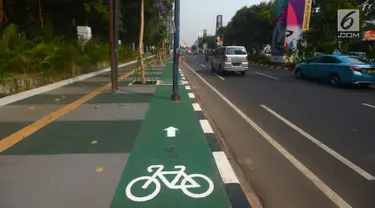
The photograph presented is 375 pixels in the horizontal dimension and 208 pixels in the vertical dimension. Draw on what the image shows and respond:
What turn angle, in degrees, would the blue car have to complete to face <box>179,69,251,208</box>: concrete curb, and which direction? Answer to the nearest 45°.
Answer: approximately 135° to its left

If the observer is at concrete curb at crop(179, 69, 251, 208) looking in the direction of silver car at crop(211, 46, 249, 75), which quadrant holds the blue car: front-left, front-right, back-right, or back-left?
front-right

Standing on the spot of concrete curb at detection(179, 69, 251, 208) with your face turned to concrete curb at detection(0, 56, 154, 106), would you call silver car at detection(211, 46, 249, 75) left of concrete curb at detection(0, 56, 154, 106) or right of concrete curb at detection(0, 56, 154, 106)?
right

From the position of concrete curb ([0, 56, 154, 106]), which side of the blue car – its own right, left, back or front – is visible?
left

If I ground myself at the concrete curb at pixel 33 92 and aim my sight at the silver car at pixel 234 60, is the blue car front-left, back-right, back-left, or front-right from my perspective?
front-right

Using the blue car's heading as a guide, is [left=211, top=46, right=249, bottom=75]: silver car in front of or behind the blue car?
in front
